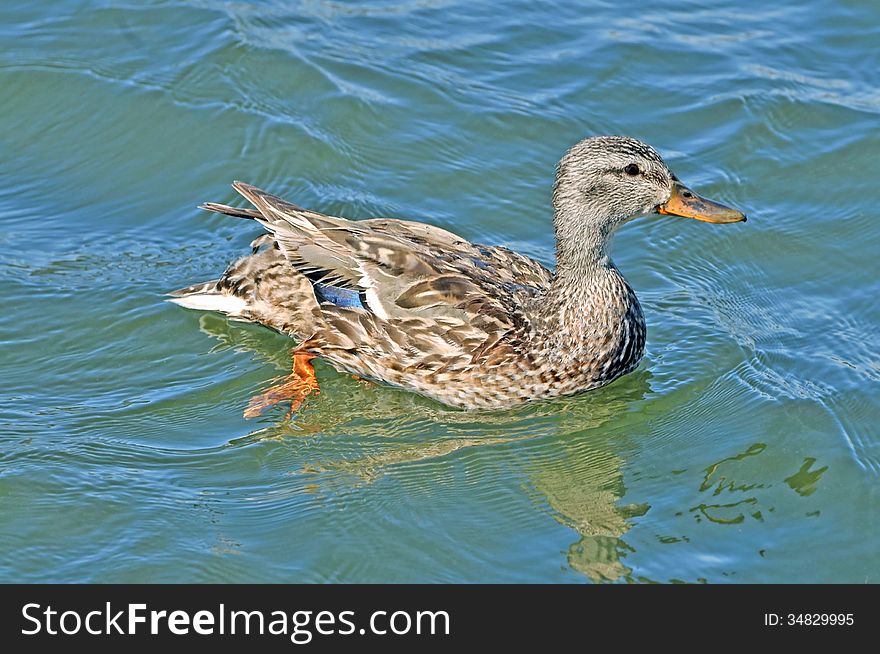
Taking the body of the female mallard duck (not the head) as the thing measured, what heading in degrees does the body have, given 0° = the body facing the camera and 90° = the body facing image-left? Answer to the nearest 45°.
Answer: approximately 270°
